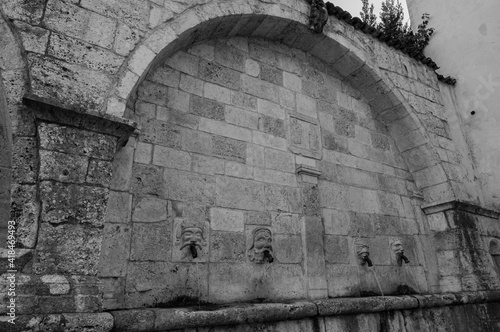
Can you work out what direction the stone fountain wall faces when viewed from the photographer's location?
facing the viewer and to the right of the viewer

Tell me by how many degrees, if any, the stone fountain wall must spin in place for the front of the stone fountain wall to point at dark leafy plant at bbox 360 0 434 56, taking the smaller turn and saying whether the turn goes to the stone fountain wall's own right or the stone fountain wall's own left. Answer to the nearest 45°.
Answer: approximately 90° to the stone fountain wall's own left
